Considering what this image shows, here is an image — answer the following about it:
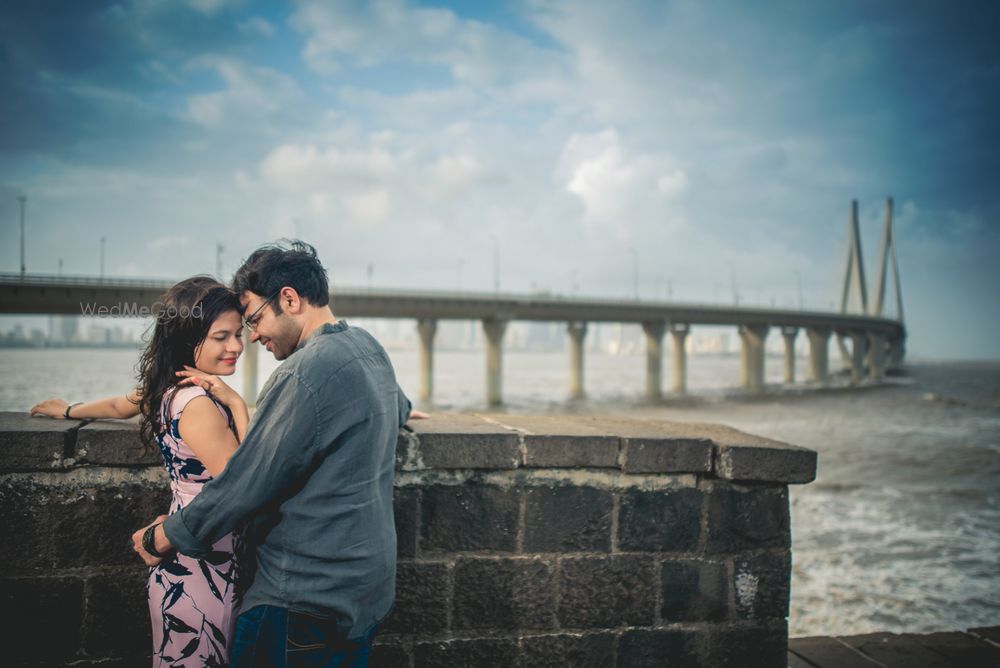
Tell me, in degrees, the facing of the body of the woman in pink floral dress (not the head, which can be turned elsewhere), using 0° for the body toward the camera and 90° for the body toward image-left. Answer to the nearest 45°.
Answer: approximately 270°

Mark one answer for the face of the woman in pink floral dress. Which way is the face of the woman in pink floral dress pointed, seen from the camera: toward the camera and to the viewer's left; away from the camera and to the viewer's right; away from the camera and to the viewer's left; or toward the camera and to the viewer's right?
toward the camera and to the viewer's right
